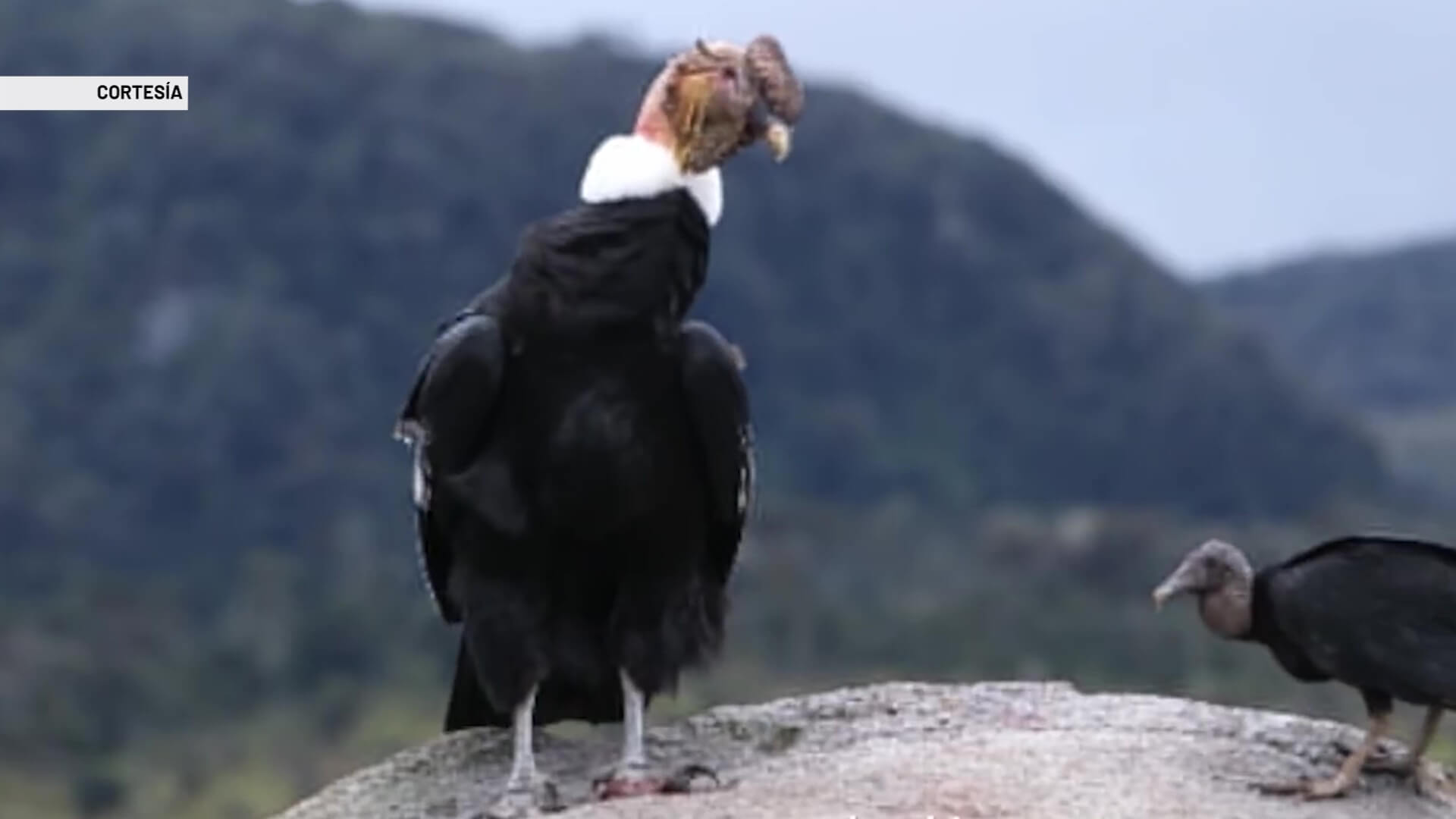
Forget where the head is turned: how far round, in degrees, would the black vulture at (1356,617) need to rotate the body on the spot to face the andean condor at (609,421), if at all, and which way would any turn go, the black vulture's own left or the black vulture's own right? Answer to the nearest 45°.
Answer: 0° — it already faces it

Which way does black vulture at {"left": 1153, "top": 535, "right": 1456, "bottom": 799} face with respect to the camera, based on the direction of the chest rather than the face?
to the viewer's left
